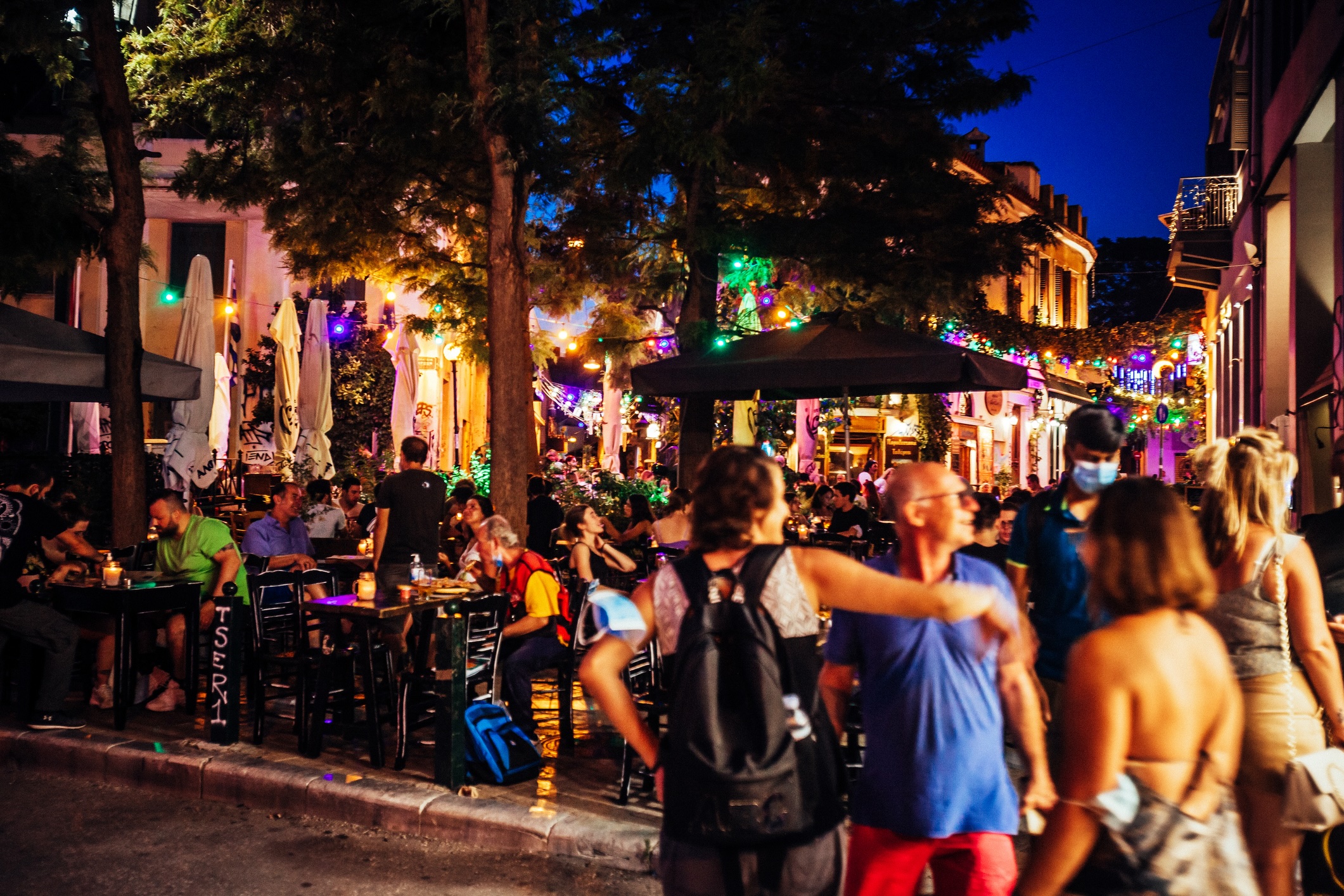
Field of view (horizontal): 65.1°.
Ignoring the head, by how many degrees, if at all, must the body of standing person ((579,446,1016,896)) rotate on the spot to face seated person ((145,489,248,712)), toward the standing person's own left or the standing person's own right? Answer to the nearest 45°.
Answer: approximately 45° to the standing person's own left

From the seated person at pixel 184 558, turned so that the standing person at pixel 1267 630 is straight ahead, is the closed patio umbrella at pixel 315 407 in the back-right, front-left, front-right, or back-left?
back-left

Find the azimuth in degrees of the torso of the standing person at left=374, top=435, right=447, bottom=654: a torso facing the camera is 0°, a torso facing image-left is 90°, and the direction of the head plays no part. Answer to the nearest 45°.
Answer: approximately 180°

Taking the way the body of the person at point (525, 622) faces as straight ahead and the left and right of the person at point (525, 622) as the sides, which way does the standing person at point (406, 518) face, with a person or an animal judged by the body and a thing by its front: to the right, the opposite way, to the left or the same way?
to the right

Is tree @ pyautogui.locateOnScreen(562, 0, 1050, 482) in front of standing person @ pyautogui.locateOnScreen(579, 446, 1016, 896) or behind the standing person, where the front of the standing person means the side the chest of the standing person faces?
in front

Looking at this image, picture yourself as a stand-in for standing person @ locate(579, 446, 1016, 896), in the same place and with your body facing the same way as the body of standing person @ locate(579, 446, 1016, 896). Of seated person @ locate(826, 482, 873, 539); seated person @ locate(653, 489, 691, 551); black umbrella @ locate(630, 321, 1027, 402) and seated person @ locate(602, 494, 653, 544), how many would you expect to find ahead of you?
4

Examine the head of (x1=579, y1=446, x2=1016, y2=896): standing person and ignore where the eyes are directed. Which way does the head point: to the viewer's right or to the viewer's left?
to the viewer's right

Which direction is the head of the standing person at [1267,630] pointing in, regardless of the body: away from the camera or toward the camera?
away from the camera

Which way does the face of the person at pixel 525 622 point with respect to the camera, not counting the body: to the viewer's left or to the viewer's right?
to the viewer's left

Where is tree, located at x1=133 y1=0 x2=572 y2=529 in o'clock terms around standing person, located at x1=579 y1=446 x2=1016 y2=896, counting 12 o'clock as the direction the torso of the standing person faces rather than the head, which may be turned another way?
The tree is roughly at 11 o'clock from the standing person.

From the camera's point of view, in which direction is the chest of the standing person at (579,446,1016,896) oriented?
away from the camera
